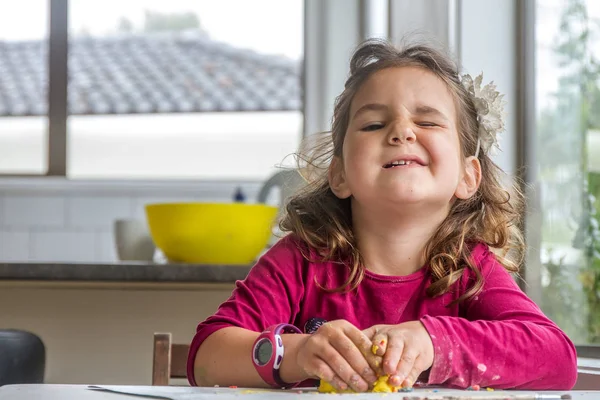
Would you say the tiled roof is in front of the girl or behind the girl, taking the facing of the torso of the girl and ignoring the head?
behind

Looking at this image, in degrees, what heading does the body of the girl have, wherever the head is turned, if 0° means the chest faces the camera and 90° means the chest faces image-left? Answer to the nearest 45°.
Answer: approximately 0°

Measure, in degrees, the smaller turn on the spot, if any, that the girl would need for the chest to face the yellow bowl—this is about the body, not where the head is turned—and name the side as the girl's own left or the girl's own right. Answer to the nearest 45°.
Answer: approximately 135° to the girl's own right

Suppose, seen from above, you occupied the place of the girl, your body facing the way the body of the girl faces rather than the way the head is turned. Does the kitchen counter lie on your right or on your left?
on your right

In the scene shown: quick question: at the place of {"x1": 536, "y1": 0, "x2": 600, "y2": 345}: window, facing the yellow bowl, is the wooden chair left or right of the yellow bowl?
left
